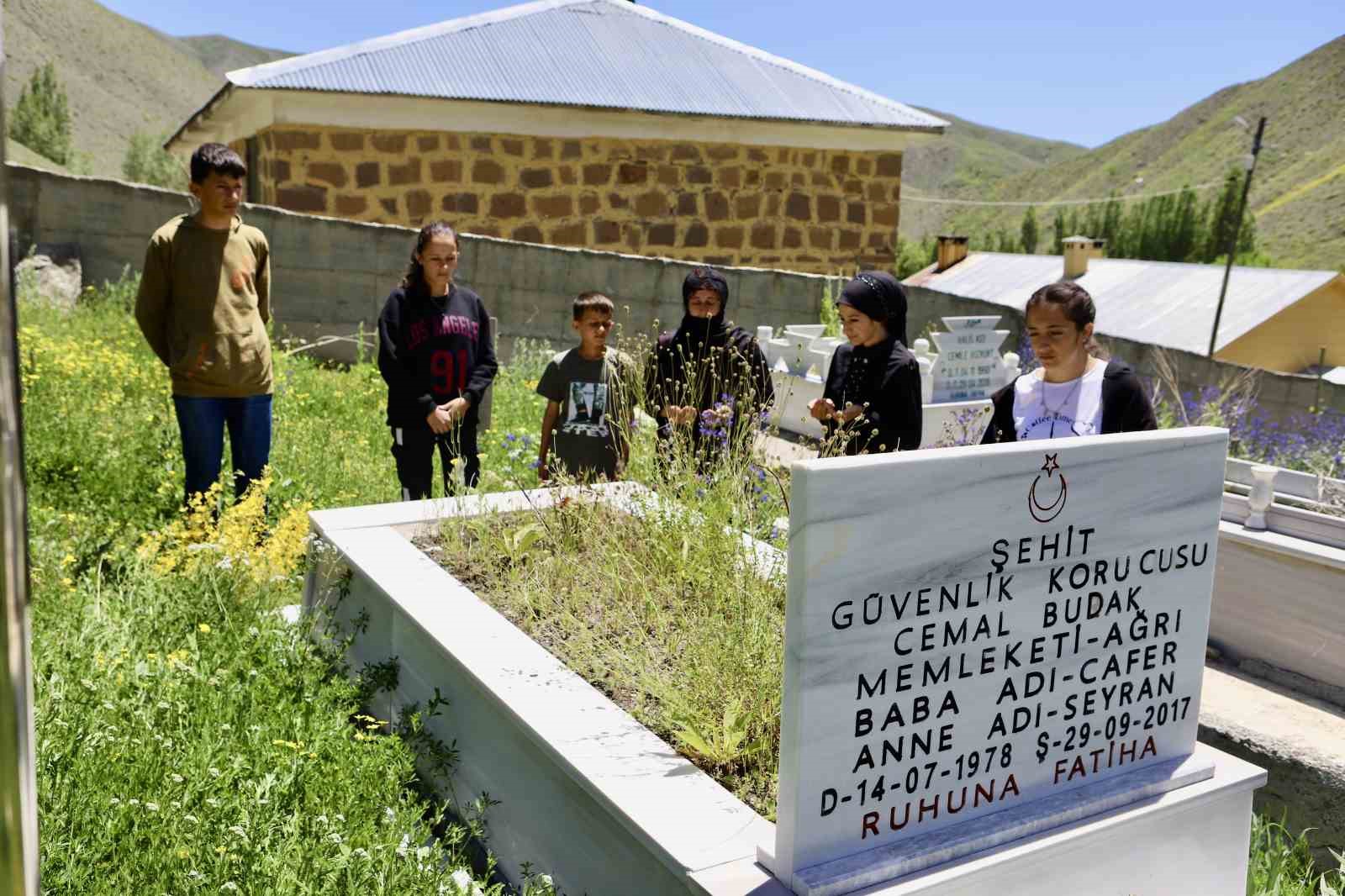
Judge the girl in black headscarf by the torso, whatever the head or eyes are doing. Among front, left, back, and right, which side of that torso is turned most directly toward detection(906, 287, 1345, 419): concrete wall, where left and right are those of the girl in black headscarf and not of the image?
back

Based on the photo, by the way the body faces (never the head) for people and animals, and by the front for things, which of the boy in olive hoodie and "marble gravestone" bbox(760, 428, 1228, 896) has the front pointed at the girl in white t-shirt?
the boy in olive hoodie

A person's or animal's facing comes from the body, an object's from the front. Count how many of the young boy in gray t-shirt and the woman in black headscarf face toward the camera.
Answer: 2

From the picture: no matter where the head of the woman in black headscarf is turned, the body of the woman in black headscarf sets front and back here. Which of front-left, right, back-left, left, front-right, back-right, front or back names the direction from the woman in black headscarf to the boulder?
back-right

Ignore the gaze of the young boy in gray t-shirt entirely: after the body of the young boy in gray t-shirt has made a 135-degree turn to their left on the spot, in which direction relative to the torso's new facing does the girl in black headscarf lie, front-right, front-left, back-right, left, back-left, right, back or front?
right

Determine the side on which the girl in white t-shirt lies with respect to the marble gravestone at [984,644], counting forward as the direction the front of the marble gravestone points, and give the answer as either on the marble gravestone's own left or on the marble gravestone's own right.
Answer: on the marble gravestone's own left

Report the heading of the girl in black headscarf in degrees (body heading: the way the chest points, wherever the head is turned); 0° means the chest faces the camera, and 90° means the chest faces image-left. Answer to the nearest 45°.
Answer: approximately 45°

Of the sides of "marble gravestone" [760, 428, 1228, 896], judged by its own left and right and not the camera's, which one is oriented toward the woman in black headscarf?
back

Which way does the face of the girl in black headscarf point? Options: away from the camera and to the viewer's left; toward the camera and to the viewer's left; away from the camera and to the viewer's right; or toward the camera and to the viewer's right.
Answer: toward the camera and to the viewer's left

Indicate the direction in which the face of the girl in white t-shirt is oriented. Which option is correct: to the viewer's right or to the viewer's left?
to the viewer's left

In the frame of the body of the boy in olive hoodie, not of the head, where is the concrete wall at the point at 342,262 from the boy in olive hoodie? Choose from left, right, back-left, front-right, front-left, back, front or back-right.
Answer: back-left

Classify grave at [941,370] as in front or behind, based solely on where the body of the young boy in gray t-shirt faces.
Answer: behind

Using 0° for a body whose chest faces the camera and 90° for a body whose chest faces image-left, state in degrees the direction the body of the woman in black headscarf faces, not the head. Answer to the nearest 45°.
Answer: approximately 0°

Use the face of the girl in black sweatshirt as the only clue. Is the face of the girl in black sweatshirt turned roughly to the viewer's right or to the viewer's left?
to the viewer's right

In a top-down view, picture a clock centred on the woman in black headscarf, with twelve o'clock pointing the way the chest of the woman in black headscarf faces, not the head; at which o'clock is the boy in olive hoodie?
The boy in olive hoodie is roughly at 3 o'clock from the woman in black headscarf.
